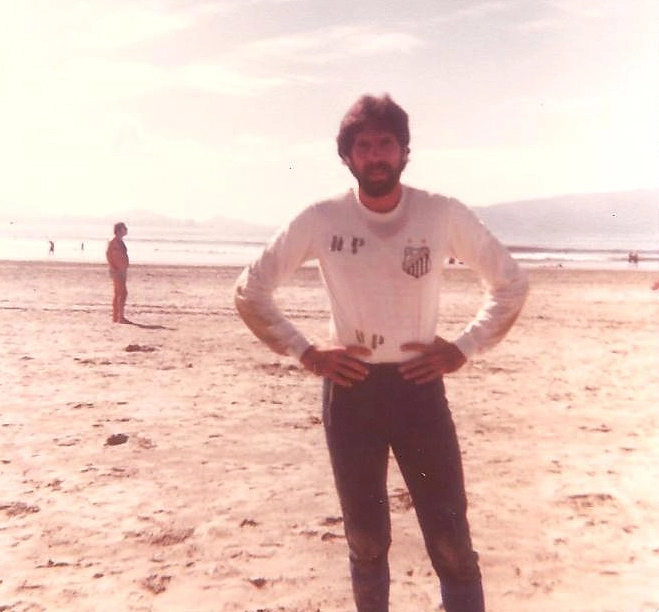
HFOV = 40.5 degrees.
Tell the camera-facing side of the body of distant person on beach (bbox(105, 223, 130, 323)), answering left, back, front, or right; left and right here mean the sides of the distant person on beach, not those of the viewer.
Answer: right
